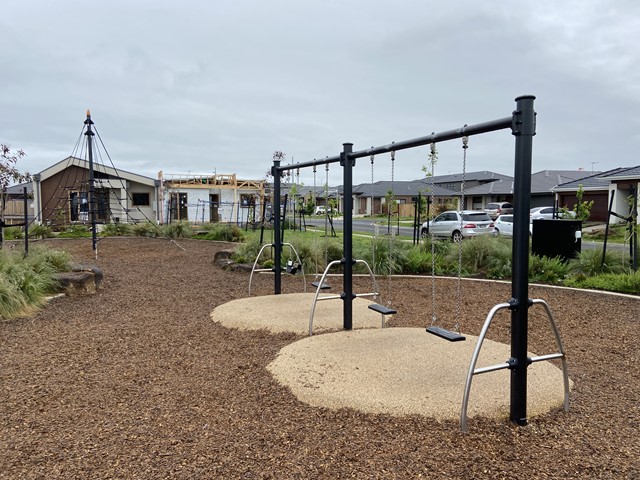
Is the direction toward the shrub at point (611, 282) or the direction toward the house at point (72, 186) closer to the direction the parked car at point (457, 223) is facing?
the house

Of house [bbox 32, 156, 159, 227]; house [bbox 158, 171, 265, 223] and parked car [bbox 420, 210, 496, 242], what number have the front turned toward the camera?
2

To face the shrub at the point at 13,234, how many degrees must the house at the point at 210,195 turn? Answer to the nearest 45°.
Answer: approximately 45° to its right

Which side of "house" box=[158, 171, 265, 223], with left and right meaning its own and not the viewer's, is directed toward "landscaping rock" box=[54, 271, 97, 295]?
front

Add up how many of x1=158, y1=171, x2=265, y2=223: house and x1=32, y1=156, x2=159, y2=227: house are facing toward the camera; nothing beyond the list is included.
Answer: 2

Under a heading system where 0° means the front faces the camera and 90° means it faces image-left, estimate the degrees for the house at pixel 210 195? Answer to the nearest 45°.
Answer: approximately 0°

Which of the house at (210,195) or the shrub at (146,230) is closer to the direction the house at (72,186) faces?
the shrub

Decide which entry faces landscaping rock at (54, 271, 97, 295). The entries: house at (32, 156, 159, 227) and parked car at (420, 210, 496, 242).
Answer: the house

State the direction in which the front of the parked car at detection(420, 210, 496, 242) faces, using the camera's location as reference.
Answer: facing away from the viewer and to the left of the viewer

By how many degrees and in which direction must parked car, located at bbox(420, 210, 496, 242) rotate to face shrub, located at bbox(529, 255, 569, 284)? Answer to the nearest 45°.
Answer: approximately 135° to its left

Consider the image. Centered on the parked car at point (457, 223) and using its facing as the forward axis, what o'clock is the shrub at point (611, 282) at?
The shrub is roughly at 7 o'clock from the parked car.
